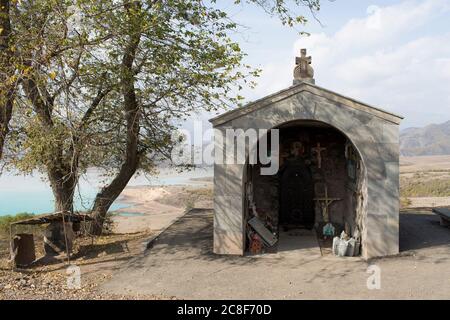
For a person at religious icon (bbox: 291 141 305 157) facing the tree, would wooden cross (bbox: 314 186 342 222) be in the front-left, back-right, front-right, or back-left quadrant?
back-left

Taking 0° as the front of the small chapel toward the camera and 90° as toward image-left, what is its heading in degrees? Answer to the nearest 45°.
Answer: approximately 0°

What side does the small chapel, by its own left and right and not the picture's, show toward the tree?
right
